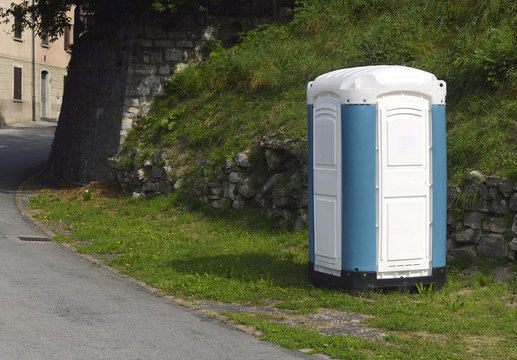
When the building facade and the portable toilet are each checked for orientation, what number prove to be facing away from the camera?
0

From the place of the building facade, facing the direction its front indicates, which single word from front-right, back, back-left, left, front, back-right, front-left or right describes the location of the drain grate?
front-right

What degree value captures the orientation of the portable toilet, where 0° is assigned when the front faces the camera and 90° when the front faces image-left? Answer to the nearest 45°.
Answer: approximately 315°

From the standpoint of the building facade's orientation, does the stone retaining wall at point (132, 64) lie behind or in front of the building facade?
in front

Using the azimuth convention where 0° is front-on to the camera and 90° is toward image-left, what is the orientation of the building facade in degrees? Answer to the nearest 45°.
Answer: approximately 315°

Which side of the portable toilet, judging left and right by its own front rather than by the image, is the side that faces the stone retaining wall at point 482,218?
left

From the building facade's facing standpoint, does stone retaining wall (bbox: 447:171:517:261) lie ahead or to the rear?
ahead
